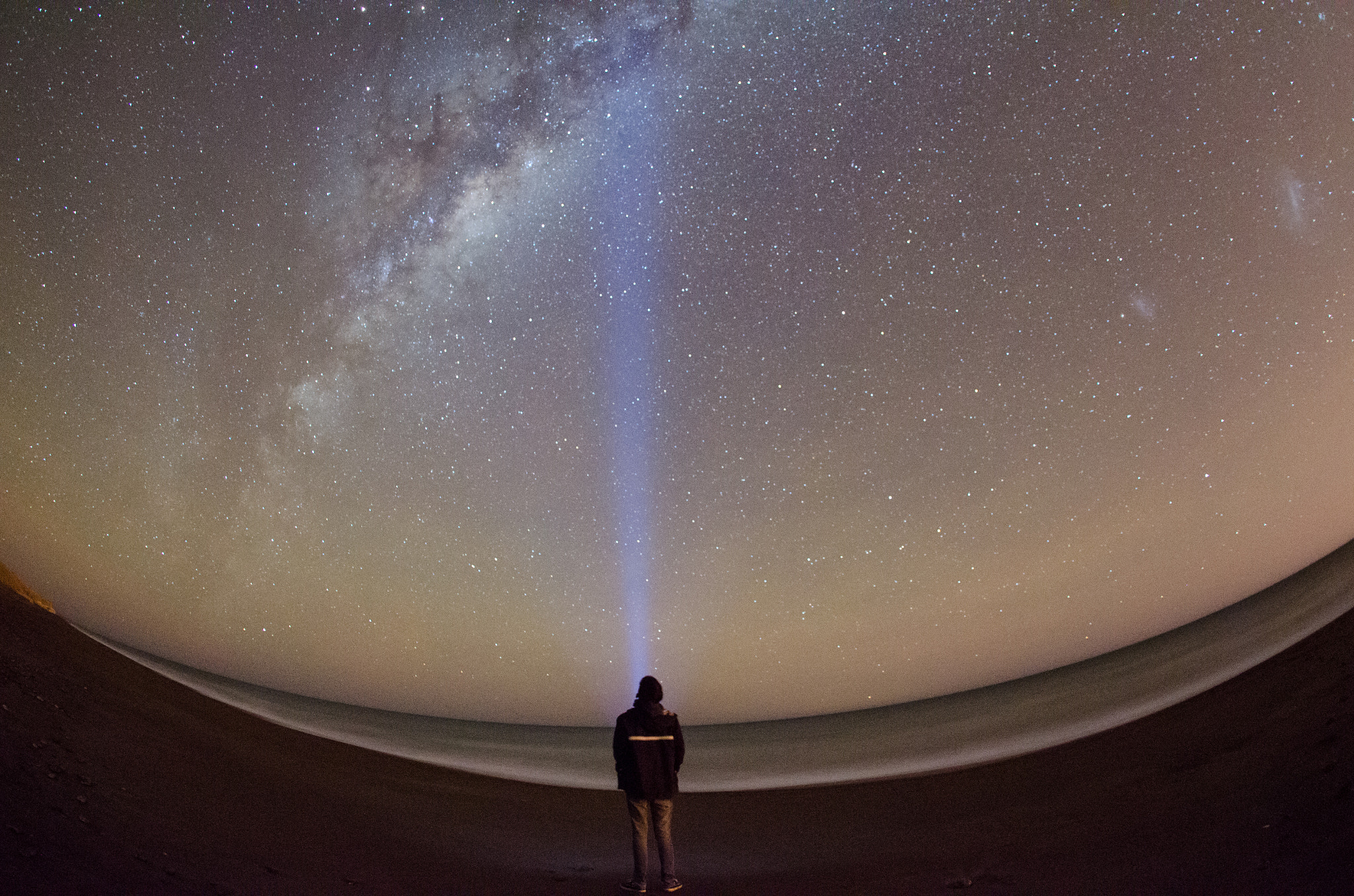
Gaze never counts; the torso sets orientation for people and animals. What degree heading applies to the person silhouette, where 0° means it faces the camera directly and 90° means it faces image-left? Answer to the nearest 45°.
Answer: approximately 180°
